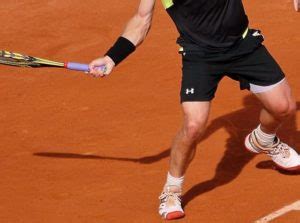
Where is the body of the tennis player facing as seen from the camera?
toward the camera
